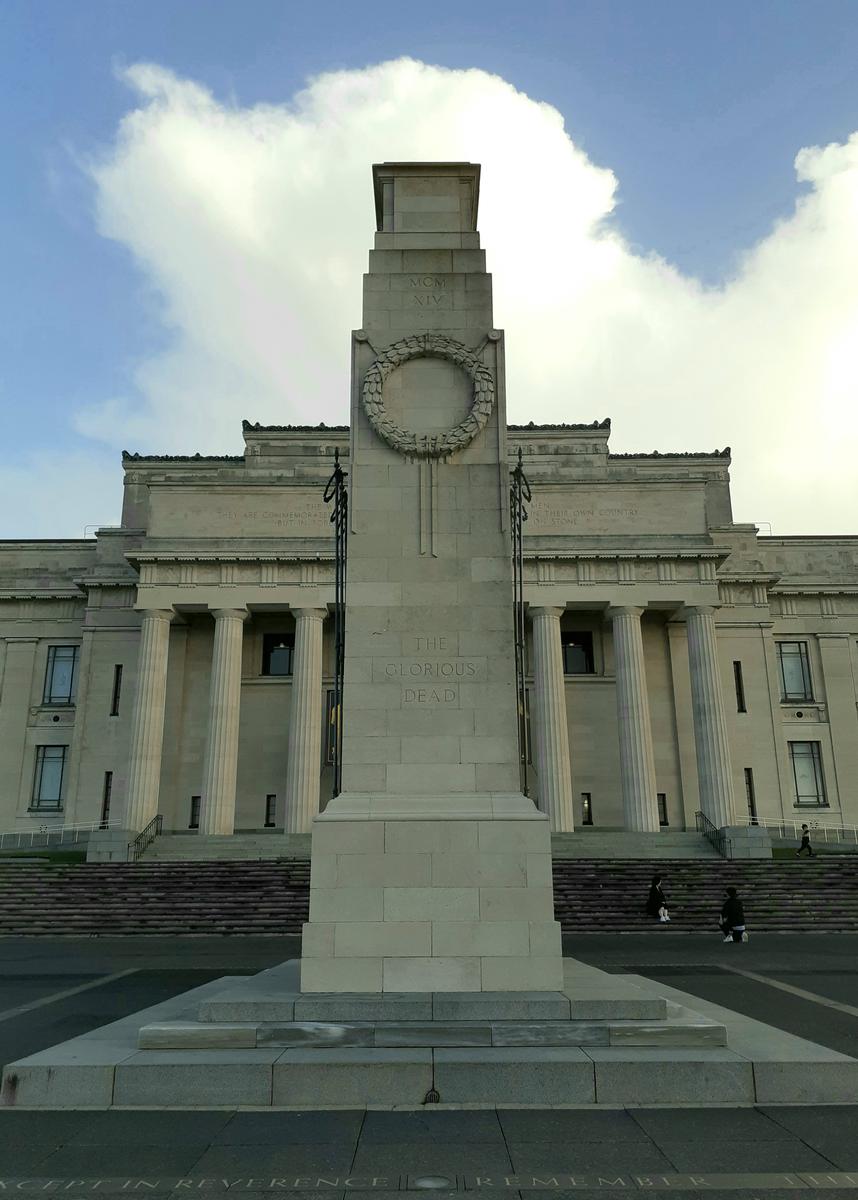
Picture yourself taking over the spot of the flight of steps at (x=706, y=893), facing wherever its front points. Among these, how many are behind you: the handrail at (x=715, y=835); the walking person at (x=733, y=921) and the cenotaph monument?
1

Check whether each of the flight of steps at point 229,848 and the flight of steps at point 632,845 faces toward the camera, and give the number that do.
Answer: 2

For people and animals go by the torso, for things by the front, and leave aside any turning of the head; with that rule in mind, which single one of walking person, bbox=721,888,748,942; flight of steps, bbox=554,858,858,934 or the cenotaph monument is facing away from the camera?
the walking person

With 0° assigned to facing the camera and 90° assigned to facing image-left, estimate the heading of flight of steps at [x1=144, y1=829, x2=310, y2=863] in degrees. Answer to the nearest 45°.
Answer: approximately 0°

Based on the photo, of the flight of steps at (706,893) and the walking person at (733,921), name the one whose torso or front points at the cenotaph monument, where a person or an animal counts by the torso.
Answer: the flight of steps

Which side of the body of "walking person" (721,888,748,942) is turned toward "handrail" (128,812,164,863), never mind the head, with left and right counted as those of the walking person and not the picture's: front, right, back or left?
left

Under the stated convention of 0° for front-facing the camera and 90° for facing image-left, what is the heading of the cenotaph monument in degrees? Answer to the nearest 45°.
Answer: approximately 0°
